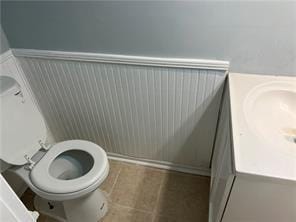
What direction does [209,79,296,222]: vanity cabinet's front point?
to the viewer's left

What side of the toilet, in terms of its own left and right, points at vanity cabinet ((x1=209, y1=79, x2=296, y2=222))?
front

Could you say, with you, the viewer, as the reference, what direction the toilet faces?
facing the viewer and to the right of the viewer

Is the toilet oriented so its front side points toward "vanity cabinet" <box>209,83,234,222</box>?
yes

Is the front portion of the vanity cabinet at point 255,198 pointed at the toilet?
yes

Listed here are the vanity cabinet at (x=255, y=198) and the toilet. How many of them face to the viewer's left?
1

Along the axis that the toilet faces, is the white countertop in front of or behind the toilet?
in front

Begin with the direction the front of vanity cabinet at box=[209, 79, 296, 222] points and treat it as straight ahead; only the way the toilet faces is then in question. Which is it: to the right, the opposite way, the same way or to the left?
the opposite way
